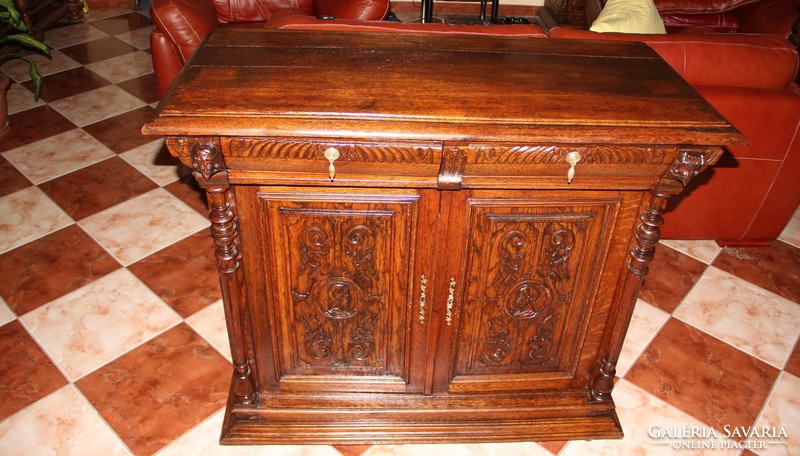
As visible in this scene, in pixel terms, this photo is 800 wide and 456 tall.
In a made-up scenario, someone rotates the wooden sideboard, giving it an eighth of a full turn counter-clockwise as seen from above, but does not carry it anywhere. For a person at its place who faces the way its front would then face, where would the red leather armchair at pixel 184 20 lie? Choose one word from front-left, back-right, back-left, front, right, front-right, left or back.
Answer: back

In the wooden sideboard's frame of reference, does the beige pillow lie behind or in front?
behind

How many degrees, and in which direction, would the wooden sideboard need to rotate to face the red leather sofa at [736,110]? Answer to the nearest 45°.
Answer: approximately 135° to its left

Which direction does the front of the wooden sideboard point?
toward the camera
